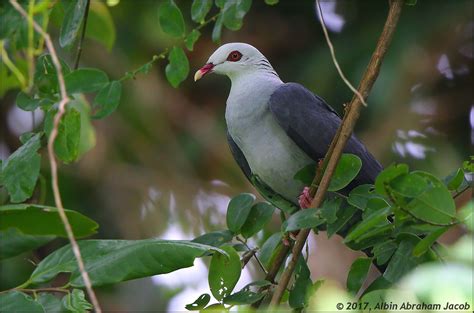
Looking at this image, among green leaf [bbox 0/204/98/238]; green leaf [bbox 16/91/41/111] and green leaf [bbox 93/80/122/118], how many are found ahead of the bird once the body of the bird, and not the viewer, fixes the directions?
3

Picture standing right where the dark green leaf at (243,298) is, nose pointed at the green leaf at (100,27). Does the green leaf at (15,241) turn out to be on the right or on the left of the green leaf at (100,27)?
left

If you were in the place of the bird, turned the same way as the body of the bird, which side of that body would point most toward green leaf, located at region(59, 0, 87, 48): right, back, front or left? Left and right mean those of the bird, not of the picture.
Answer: front

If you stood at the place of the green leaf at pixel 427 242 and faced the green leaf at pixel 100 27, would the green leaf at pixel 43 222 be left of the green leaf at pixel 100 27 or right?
left

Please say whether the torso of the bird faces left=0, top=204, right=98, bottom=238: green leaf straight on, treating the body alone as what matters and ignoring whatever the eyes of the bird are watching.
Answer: yes

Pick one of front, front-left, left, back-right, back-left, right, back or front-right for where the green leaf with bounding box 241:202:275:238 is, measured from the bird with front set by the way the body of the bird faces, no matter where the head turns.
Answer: front-left

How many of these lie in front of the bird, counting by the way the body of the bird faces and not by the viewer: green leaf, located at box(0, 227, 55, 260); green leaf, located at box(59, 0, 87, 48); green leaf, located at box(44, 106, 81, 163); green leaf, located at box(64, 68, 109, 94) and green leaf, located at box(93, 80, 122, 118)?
5

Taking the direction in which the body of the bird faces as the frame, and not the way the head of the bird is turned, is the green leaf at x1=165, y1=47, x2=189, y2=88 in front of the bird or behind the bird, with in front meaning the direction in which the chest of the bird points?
in front

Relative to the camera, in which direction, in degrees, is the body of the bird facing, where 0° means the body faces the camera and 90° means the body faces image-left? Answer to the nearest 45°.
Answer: approximately 45°

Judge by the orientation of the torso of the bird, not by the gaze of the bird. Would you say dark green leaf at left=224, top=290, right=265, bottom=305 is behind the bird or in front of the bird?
in front

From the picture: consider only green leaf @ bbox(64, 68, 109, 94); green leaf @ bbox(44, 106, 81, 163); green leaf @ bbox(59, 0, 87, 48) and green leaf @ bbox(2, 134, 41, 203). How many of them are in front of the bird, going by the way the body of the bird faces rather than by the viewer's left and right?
4
